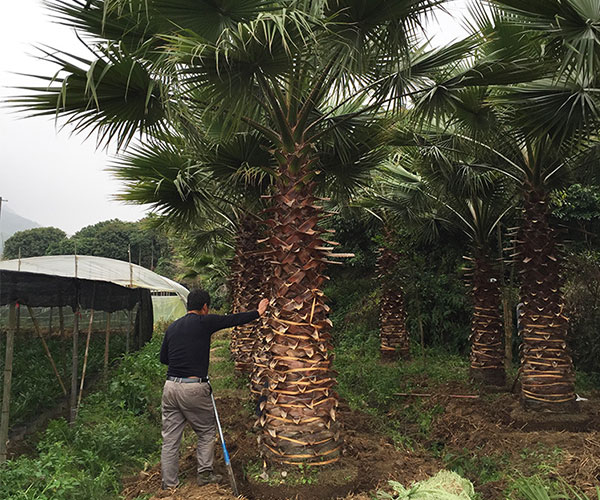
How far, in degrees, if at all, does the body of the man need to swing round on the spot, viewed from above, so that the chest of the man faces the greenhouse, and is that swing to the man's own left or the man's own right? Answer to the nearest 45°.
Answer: approximately 90° to the man's own left

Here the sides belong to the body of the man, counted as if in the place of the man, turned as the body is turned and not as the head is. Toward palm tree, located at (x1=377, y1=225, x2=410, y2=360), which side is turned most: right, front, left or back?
front

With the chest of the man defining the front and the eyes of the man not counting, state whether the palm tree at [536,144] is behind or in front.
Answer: in front

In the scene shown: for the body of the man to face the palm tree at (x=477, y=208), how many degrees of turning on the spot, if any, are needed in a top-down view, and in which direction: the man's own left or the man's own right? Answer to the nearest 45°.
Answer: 0° — they already face it

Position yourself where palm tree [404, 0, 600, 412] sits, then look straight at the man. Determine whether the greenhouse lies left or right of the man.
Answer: right

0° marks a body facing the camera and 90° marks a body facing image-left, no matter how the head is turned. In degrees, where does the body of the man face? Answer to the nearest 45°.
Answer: approximately 225°

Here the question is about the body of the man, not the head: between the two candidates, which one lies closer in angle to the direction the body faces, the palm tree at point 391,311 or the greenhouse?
the palm tree

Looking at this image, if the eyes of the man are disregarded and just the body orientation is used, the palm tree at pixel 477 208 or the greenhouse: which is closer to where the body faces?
the palm tree

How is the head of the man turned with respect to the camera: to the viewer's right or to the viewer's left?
to the viewer's right

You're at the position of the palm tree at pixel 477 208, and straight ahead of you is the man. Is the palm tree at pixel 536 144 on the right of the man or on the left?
left
